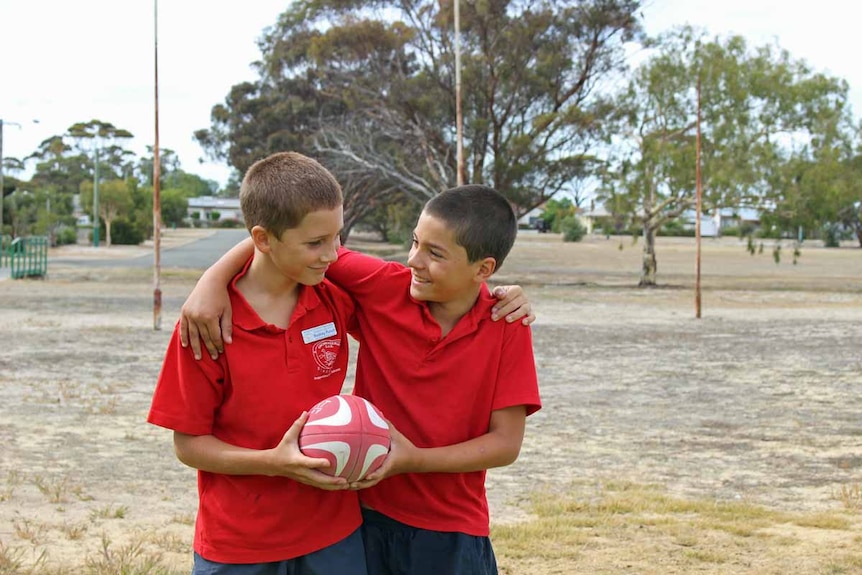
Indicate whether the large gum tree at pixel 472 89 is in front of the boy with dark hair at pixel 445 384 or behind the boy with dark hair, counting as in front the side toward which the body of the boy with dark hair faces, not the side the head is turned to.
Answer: behind

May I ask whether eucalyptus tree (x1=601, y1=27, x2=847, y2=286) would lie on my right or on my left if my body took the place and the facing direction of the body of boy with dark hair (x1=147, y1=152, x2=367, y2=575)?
on my left

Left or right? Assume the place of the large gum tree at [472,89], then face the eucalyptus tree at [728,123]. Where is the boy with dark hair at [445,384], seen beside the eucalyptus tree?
right

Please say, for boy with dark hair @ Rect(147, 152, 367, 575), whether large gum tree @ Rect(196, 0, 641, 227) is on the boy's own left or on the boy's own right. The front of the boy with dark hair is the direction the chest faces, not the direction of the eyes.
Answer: on the boy's own left

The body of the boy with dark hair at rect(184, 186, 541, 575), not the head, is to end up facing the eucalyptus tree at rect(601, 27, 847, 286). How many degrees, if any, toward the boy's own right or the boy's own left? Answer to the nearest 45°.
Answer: approximately 135° to the boy's own right

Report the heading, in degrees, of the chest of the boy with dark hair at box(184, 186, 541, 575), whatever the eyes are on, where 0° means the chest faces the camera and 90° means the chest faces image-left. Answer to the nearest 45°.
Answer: approximately 45°
